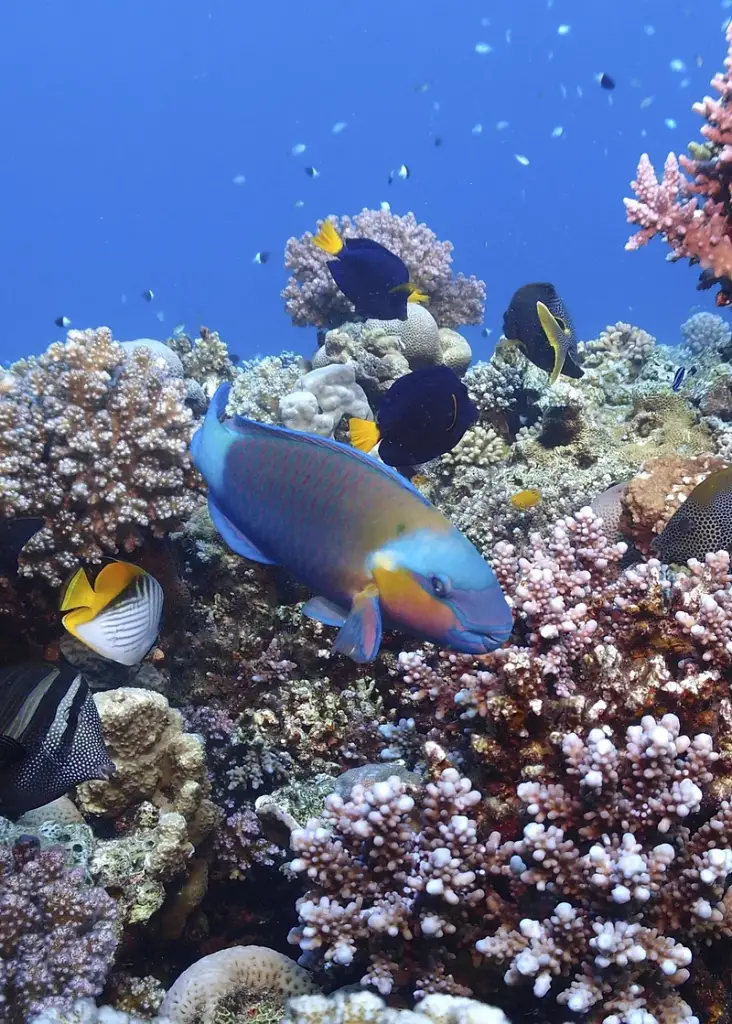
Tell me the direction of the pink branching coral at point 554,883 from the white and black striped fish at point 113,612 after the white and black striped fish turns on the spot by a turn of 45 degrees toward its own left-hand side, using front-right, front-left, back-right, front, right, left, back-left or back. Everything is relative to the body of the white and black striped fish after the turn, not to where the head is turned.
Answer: right

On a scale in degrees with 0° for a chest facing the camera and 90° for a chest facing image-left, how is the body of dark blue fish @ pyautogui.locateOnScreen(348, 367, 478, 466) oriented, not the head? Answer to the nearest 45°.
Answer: approximately 270°

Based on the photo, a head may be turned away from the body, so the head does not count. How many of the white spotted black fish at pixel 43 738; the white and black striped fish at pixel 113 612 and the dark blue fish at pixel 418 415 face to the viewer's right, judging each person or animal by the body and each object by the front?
3

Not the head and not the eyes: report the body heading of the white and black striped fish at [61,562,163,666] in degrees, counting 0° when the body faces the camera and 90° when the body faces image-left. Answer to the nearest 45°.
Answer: approximately 270°

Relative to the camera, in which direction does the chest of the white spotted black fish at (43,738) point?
to the viewer's right

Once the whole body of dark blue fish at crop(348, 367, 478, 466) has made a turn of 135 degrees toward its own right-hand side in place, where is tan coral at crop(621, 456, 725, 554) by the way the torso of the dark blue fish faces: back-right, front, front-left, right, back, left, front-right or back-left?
back-left

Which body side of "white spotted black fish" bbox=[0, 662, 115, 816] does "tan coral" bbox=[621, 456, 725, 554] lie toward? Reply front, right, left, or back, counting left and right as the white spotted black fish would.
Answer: front
